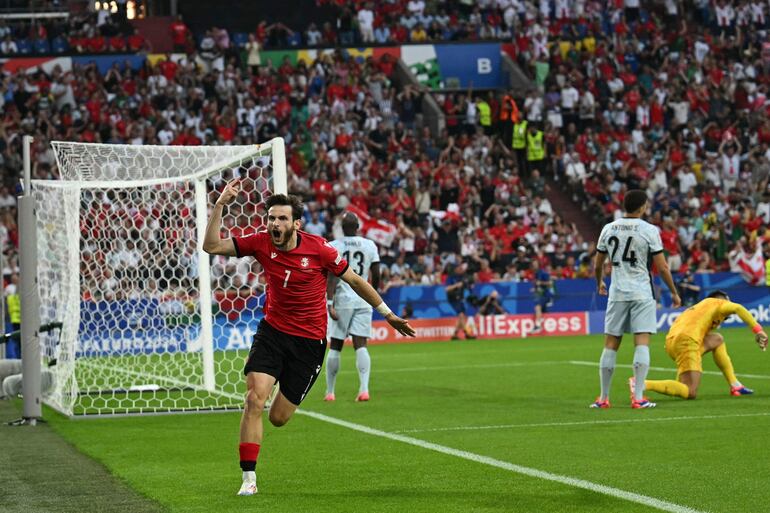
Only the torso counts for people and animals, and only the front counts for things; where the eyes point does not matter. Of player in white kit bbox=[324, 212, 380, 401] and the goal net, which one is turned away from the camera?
the player in white kit

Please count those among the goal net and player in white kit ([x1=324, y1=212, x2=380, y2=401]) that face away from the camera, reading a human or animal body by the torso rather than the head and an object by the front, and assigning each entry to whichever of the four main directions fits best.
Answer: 1

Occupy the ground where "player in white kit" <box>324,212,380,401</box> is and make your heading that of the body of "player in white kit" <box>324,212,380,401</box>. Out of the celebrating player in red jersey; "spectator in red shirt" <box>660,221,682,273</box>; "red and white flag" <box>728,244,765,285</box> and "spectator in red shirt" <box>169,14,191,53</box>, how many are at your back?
1

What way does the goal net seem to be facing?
to the viewer's right

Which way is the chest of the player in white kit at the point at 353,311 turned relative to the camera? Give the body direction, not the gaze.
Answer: away from the camera

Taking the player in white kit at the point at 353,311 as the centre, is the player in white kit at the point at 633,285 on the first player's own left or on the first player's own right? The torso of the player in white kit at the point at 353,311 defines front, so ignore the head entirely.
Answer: on the first player's own right

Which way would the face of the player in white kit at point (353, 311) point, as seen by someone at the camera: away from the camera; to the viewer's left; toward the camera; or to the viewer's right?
away from the camera

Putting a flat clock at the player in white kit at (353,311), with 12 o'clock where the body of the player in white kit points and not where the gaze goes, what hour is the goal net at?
The goal net is roughly at 10 o'clock from the player in white kit.

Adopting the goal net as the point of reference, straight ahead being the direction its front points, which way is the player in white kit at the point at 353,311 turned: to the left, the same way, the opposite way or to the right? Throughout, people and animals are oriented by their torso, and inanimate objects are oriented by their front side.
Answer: to the left

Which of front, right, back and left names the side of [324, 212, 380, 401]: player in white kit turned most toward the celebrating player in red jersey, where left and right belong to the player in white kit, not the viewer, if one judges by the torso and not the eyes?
back

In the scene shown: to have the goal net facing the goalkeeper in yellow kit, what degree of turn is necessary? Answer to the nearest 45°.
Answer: approximately 45° to its right

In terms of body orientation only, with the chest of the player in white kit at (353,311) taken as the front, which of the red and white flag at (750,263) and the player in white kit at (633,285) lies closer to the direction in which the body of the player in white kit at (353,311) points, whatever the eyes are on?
the red and white flag

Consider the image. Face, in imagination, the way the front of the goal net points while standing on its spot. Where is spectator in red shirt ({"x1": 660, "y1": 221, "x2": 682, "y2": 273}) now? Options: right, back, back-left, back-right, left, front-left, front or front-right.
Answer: front-left

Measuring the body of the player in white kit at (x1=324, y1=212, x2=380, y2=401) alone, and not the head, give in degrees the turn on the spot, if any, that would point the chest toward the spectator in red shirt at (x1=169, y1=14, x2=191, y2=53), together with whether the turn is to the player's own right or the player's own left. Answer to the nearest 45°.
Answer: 0° — they already face them

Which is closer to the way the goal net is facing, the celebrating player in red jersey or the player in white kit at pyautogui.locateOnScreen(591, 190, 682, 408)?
the player in white kit
